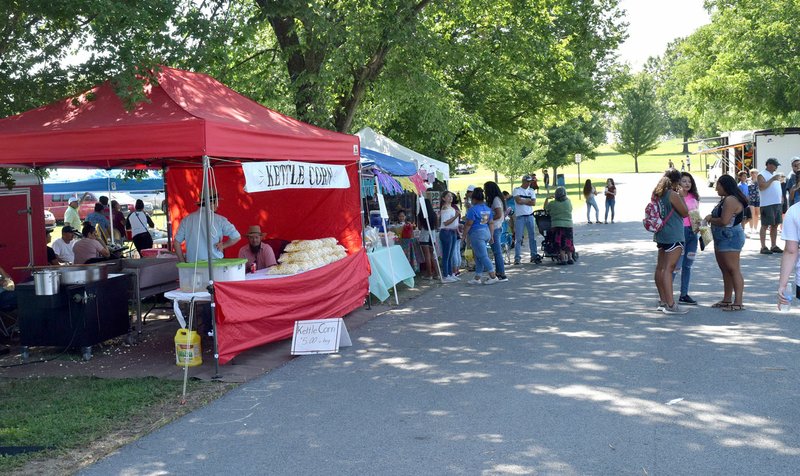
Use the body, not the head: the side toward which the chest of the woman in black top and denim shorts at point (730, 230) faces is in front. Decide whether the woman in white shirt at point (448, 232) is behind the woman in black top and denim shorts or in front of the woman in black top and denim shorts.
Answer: in front

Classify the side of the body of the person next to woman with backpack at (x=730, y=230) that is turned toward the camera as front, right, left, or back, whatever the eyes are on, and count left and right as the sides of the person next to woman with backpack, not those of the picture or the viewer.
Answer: left

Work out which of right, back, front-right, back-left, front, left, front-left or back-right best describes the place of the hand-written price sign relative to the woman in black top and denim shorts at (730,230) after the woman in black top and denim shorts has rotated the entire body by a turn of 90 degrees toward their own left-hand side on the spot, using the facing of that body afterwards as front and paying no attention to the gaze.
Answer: front-right

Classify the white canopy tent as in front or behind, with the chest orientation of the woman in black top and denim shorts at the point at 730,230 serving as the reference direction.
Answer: in front

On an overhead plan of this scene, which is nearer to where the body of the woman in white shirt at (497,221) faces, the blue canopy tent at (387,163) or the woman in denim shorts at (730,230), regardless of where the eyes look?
the blue canopy tent

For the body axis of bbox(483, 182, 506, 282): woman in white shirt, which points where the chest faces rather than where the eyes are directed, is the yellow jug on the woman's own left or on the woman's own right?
on the woman's own left

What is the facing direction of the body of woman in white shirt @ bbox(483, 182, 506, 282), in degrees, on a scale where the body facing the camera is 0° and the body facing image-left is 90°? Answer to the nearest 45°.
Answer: approximately 90°
